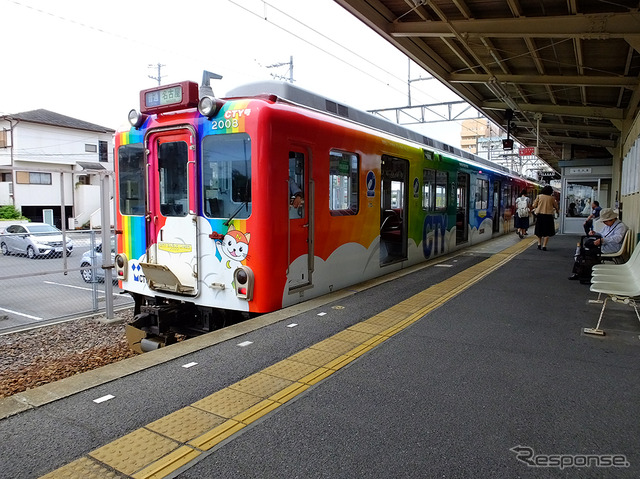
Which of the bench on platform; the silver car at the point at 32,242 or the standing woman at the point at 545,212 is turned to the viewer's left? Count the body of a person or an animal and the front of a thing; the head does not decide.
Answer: the bench on platform

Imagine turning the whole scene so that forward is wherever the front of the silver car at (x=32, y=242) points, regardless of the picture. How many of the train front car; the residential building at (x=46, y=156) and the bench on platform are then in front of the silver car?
2

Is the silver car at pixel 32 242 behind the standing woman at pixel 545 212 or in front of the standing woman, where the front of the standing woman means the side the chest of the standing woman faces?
behind

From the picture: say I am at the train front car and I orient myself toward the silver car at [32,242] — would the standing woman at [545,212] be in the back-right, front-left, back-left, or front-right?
back-right

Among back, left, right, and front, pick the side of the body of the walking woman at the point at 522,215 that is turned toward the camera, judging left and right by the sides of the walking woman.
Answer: back

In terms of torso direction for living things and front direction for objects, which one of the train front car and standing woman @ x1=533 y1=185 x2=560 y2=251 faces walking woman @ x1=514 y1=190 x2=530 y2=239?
standing woman @ x1=533 y1=185 x2=560 y2=251

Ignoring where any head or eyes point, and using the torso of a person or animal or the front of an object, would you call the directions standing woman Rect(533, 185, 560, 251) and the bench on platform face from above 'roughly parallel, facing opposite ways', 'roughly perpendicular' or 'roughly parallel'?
roughly perpendicular

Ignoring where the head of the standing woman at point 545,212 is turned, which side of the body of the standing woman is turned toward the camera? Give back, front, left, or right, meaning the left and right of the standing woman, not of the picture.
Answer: back

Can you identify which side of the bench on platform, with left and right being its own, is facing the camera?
left
